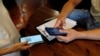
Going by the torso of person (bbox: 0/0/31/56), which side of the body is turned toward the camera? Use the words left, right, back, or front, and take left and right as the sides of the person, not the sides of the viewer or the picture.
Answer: right

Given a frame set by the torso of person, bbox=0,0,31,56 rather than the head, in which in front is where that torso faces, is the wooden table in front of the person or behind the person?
in front

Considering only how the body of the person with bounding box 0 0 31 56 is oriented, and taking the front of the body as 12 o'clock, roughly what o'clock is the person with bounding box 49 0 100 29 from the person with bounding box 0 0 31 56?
the person with bounding box 49 0 100 29 is roughly at 12 o'clock from the person with bounding box 0 0 31 56.
